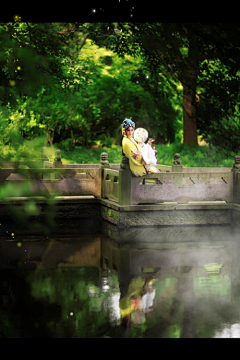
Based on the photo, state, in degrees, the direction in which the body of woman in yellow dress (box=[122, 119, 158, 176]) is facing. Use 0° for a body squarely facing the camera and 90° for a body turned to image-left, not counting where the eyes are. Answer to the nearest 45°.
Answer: approximately 315°

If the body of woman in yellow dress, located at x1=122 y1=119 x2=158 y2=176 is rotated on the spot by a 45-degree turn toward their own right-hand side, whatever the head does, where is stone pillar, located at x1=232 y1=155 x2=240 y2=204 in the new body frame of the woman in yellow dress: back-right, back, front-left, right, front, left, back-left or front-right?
left
